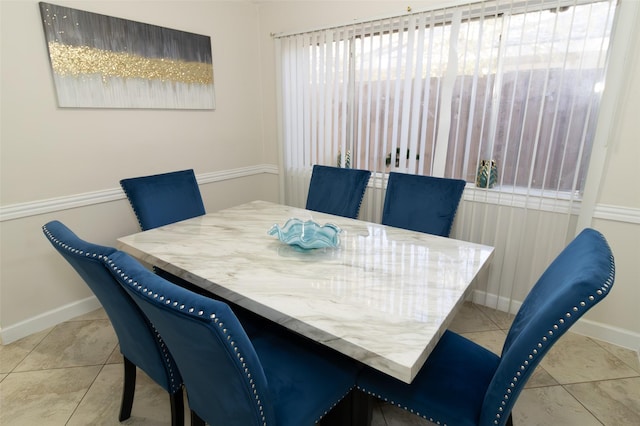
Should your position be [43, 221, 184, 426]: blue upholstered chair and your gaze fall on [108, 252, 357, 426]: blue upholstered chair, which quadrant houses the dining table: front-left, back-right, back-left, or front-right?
front-left

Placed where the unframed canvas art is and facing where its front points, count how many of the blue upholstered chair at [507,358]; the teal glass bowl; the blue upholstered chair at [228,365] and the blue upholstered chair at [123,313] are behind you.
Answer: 0

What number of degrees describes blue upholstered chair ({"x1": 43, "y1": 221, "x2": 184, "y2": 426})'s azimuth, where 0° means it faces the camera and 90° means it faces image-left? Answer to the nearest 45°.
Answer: approximately 225°

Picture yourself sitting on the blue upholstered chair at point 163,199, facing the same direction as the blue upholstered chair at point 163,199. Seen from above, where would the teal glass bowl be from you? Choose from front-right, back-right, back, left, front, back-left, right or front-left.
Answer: front

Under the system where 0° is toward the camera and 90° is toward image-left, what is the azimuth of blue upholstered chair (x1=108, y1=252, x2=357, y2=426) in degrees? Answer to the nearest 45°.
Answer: approximately 225°

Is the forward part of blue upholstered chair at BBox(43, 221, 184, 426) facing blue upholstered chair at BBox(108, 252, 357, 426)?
no

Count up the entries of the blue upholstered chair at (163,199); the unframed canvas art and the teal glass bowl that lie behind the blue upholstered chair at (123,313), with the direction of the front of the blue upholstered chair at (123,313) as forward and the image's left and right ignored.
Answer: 0

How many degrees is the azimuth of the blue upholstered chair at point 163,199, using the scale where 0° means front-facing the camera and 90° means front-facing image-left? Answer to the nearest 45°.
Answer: approximately 315°

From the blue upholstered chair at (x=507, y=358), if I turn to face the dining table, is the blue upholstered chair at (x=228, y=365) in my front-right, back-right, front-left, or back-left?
front-left

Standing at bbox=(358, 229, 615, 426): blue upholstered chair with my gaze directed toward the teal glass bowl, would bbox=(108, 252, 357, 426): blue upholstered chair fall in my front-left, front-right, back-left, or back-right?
front-left

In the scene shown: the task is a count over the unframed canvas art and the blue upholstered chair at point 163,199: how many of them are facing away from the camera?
0

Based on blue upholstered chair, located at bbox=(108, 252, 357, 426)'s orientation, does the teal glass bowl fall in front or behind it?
in front

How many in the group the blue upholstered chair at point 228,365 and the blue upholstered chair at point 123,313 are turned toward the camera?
0

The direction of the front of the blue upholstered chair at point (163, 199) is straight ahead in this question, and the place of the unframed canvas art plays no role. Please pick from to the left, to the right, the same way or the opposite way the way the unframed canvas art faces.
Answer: the same way

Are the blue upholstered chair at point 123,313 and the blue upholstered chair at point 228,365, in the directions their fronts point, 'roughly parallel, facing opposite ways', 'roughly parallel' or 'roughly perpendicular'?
roughly parallel

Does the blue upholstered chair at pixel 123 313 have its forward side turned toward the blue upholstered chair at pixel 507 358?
no

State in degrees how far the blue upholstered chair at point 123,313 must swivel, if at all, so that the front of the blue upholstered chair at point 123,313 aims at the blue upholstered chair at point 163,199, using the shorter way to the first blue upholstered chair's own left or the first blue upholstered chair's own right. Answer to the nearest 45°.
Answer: approximately 45° to the first blue upholstered chair's own left

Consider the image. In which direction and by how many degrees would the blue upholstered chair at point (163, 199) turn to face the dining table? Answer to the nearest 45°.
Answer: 0° — it already faces it
